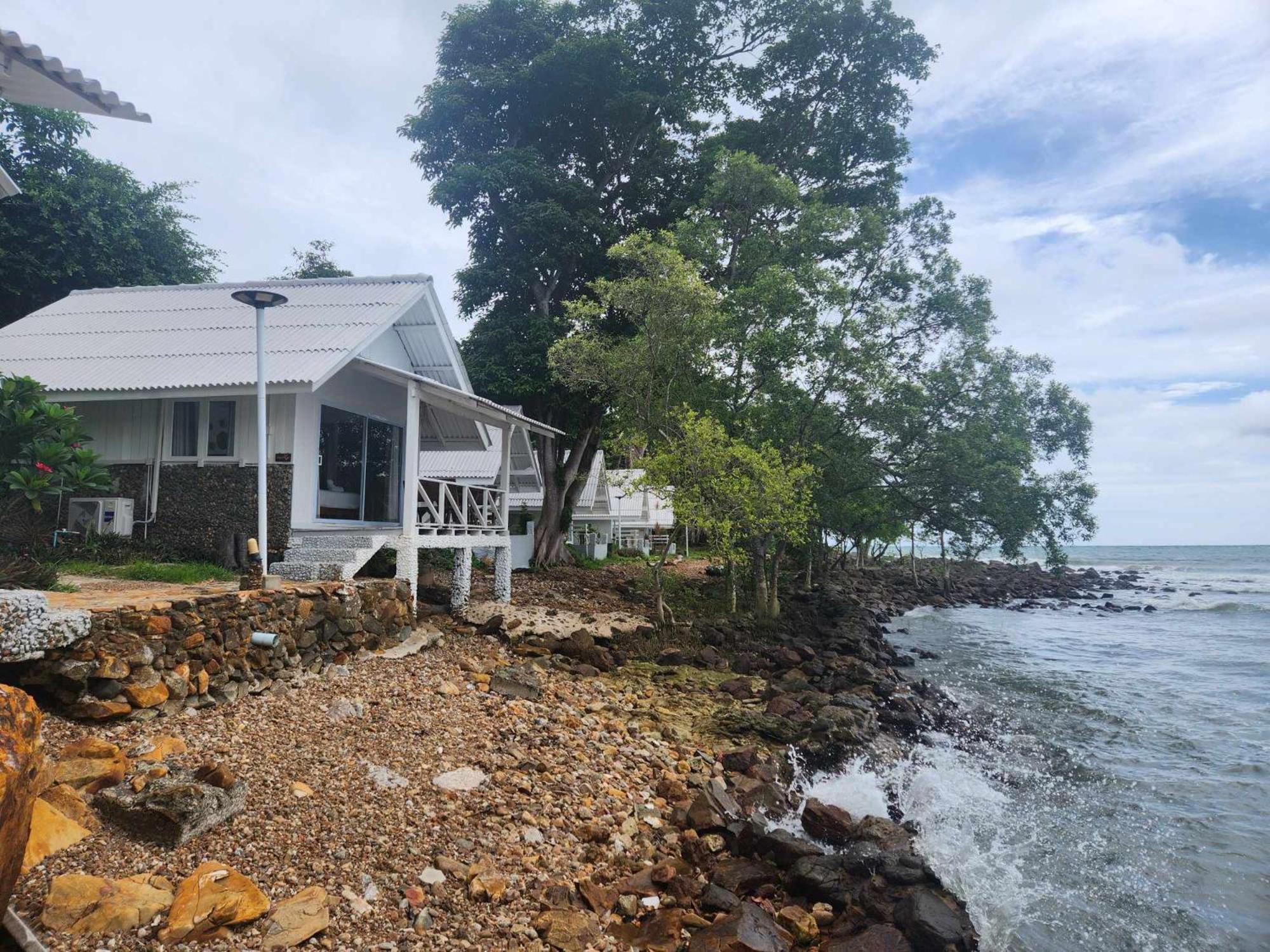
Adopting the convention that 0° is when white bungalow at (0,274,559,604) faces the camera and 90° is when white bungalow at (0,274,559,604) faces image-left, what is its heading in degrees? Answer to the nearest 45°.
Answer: approximately 315°

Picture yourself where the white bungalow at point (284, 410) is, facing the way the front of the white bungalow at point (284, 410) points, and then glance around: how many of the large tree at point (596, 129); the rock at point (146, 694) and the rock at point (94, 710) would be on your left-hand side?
1

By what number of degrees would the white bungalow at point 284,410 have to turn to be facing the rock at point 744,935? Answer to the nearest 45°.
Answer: approximately 45° to its right

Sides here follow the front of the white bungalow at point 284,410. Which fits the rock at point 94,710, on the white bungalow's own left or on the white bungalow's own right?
on the white bungalow's own right

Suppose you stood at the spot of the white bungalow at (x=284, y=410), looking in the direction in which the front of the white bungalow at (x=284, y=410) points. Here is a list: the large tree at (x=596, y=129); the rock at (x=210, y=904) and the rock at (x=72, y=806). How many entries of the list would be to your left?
1

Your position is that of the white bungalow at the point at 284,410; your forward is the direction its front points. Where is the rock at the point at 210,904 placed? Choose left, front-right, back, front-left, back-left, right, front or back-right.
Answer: front-right

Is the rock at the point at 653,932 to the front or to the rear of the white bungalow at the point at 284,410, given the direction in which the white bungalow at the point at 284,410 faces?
to the front

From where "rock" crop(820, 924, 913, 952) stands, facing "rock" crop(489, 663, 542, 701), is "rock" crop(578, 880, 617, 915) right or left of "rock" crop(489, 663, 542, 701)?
left

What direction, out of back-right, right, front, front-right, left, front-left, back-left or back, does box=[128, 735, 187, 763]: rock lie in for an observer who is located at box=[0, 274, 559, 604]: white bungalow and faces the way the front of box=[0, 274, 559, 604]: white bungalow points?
front-right

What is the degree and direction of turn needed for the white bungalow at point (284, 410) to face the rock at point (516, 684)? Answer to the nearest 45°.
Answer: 0° — it already faces it

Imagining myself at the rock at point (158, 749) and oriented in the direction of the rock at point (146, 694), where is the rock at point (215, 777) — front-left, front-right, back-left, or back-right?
back-right

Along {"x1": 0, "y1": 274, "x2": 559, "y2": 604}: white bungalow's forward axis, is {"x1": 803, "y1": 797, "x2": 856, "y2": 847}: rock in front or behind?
in front
